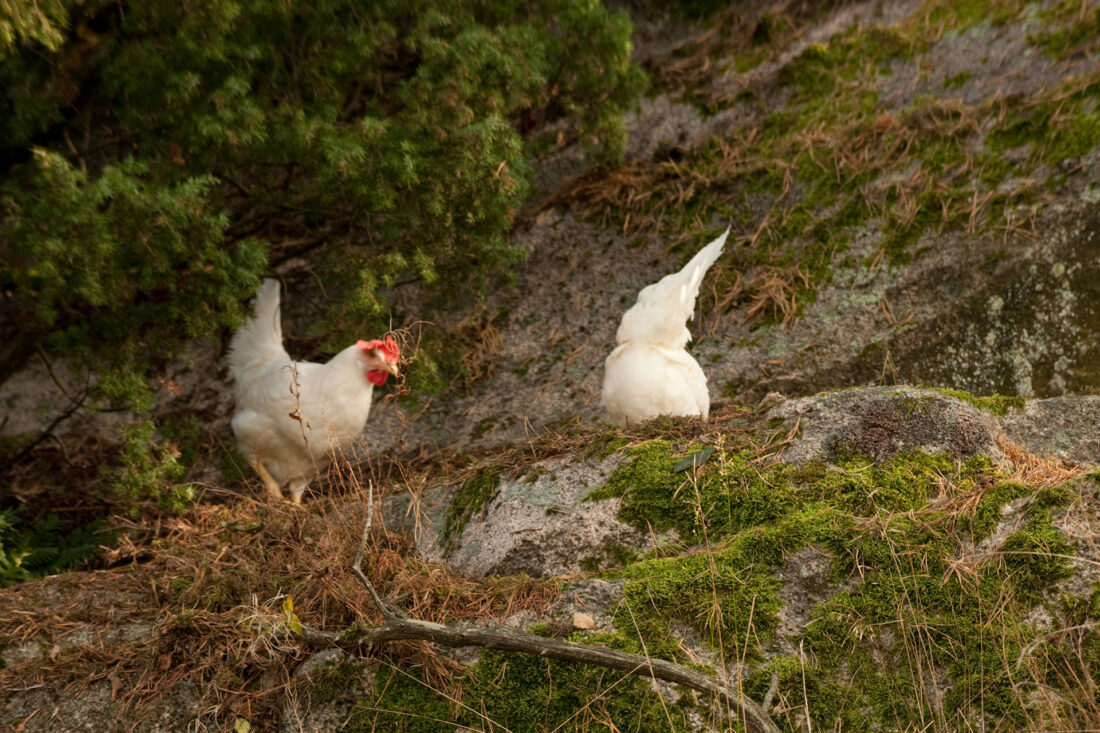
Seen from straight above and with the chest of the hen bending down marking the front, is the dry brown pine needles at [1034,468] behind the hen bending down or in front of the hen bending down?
behind

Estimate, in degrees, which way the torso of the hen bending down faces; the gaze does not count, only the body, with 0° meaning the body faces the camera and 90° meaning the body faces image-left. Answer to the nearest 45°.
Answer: approximately 135°

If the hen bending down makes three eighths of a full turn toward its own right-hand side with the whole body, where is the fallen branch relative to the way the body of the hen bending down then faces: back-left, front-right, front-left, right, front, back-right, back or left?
right

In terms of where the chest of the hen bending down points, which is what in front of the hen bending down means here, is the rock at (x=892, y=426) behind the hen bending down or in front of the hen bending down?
behind

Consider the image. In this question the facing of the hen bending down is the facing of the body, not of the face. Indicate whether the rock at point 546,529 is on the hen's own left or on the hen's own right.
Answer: on the hen's own left

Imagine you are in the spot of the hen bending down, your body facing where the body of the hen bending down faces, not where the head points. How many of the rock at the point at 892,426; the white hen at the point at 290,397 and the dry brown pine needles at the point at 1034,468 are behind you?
2

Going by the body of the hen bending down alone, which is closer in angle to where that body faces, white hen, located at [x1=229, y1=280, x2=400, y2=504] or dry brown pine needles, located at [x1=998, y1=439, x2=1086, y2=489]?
the white hen

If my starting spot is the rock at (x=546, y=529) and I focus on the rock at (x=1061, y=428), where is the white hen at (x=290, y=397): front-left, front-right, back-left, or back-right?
back-left

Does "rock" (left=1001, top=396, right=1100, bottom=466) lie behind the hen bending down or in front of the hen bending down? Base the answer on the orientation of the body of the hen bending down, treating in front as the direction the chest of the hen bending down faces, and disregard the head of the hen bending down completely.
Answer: behind

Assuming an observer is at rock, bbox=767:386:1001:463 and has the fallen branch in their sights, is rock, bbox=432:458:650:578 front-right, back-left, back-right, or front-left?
front-right

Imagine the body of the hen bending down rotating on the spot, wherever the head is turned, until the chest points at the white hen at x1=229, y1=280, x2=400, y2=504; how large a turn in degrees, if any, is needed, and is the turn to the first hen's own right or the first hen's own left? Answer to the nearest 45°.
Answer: approximately 45° to the first hen's own left
